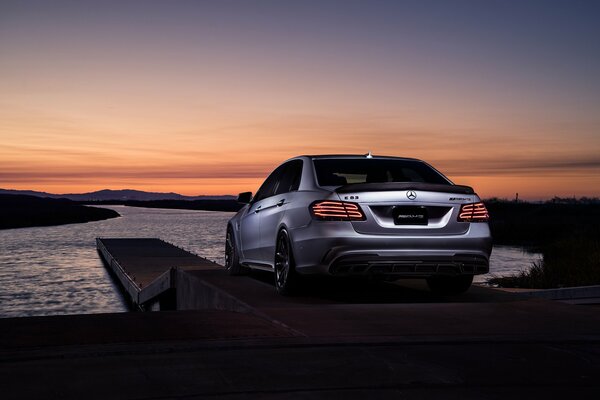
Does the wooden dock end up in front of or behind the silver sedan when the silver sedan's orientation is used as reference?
in front

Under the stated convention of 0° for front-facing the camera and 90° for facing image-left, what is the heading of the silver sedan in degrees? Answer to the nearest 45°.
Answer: approximately 135°
